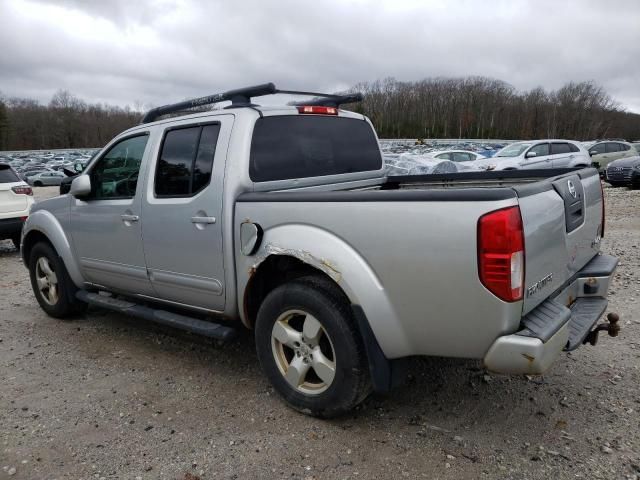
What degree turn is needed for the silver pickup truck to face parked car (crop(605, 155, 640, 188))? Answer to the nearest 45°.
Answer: approximately 90° to its right

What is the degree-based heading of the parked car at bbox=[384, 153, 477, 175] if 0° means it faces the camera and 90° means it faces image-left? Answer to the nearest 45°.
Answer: approximately 45°

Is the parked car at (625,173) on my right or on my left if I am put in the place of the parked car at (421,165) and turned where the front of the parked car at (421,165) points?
on my left

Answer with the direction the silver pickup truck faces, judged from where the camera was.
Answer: facing away from the viewer and to the left of the viewer

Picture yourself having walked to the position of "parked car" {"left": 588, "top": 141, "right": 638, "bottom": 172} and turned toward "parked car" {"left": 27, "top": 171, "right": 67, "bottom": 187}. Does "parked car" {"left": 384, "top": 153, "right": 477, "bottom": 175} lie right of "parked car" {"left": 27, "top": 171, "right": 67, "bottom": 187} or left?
left

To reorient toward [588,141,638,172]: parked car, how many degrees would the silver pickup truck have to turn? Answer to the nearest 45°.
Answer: approximately 90° to its right

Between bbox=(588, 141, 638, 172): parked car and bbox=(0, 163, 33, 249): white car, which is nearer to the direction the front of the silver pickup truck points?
the white car

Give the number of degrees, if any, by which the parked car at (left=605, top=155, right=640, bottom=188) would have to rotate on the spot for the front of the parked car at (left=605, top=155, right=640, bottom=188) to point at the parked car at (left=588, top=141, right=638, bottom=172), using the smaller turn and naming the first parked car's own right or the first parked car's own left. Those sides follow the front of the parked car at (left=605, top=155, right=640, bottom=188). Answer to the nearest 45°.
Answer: approximately 135° to the first parked car's own right

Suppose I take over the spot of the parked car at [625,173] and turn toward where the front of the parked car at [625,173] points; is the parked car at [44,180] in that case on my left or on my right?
on my right

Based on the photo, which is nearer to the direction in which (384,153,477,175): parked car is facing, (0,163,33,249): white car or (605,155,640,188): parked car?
the white car
